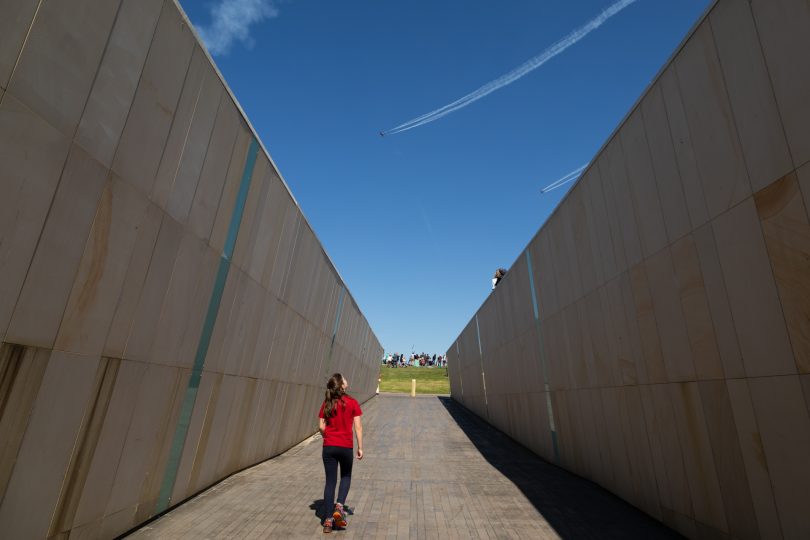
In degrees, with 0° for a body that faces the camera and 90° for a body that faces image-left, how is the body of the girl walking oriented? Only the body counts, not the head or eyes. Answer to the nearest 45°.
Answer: approximately 180°
